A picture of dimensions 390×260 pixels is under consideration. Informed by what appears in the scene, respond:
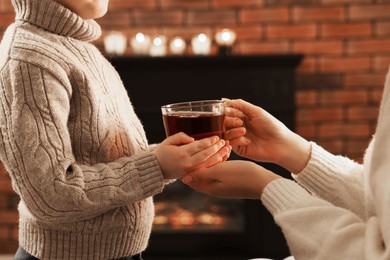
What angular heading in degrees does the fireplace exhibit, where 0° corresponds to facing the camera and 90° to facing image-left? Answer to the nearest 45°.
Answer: approximately 0°
